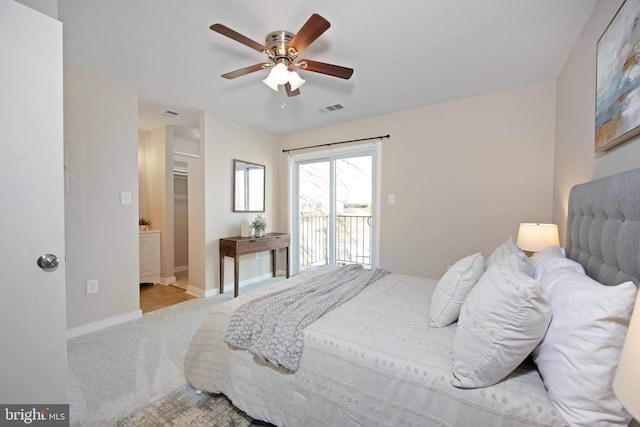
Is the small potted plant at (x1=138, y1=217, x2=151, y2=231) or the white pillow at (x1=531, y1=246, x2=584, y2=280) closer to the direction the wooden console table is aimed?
the white pillow

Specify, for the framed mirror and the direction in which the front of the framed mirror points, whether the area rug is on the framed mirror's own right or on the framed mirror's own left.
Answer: on the framed mirror's own right

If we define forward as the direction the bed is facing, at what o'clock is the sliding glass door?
The sliding glass door is roughly at 2 o'clock from the bed.

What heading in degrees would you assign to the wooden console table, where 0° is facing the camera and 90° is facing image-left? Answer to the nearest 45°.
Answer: approximately 315°

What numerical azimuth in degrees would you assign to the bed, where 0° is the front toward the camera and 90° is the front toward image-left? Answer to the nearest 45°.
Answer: approximately 90°

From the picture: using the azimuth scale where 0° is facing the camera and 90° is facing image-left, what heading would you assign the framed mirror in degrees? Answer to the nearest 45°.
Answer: approximately 315°

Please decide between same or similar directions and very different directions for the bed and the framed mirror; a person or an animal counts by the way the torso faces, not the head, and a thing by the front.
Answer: very different directions
